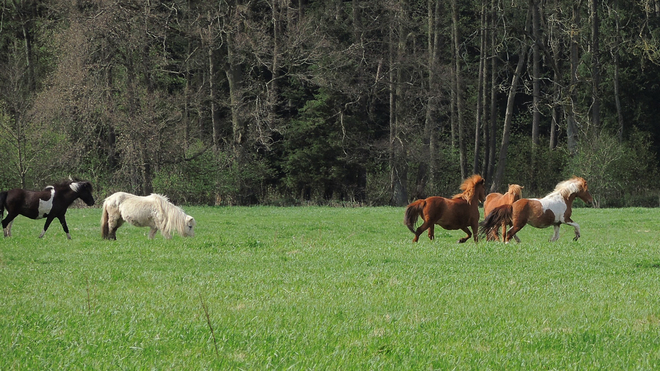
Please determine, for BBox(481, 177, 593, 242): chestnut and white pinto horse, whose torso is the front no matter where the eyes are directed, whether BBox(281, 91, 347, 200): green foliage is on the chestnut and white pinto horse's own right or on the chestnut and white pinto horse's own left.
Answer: on the chestnut and white pinto horse's own left

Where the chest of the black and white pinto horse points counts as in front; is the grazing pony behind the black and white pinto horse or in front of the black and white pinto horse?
in front

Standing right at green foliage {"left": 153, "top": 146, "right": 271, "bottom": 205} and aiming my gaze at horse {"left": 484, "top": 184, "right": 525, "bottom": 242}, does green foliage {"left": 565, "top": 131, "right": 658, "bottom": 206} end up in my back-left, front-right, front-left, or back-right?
front-left

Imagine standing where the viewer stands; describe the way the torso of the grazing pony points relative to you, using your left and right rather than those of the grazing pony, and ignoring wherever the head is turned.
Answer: facing to the right of the viewer

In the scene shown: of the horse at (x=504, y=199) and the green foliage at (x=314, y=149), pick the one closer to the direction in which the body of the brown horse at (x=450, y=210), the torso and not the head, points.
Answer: the horse

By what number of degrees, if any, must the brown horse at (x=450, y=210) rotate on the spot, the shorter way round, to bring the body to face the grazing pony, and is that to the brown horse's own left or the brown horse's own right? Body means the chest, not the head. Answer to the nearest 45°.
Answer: approximately 180°

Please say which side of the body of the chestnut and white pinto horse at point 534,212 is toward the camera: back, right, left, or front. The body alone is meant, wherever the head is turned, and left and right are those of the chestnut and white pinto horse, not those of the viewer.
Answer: right

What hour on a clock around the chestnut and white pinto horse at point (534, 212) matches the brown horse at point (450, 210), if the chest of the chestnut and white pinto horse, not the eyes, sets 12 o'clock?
The brown horse is roughly at 5 o'clock from the chestnut and white pinto horse.

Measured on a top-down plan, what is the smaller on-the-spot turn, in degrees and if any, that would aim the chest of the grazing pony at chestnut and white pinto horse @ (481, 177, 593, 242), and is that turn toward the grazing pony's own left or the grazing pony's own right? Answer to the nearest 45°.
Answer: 0° — it already faces it

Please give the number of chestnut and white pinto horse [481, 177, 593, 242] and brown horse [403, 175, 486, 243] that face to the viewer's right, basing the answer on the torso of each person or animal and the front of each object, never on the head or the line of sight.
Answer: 2

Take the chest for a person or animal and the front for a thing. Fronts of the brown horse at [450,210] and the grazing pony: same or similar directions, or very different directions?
same or similar directions

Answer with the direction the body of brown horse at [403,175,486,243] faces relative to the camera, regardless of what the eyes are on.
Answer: to the viewer's right

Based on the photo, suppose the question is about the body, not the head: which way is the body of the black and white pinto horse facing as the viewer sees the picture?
to the viewer's right
